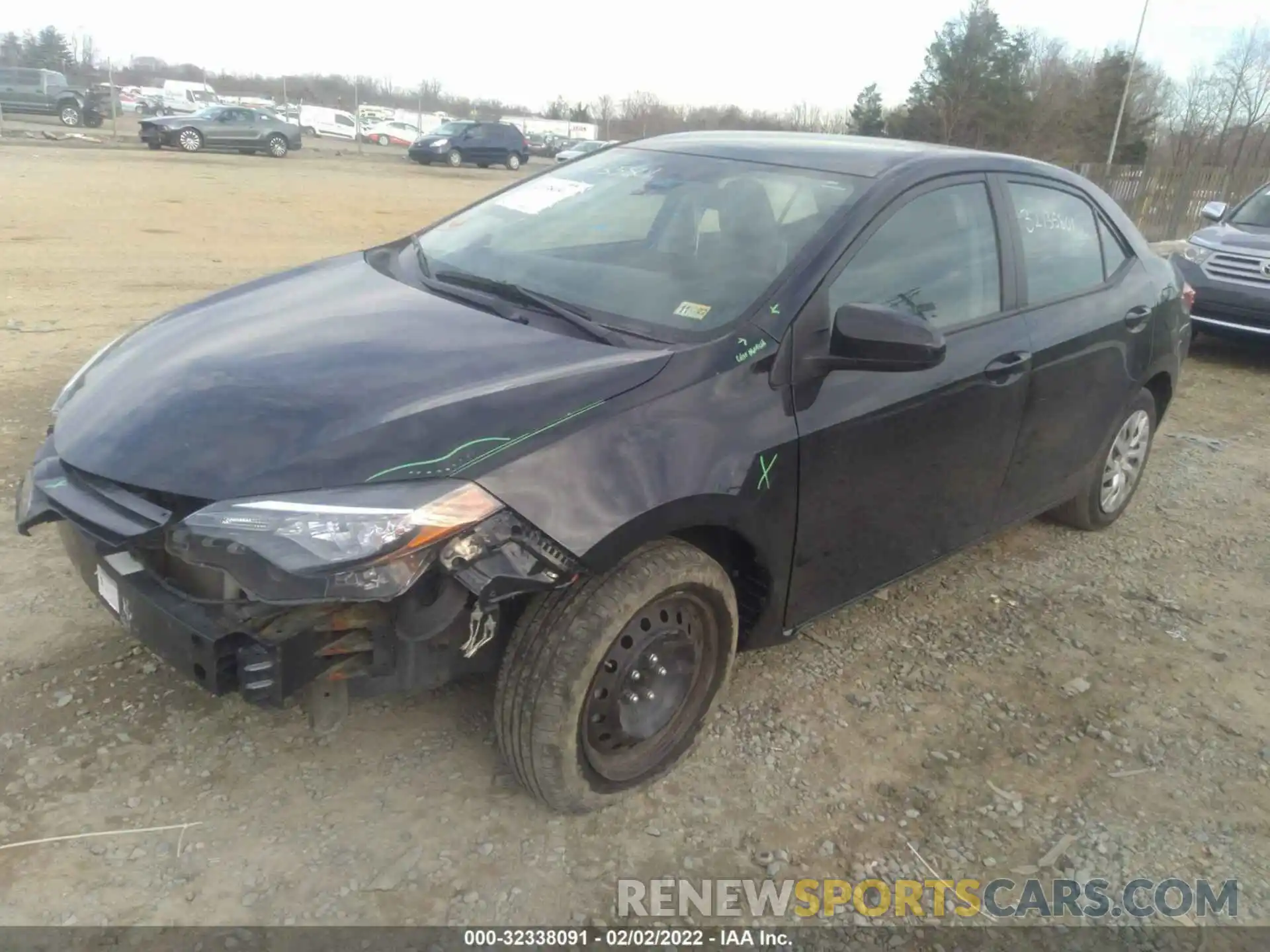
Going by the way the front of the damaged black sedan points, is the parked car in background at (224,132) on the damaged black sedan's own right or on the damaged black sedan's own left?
on the damaged black sedan's own right

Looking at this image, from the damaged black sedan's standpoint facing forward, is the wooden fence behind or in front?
behind

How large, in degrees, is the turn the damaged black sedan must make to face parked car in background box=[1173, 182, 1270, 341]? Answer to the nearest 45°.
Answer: approximately 180°

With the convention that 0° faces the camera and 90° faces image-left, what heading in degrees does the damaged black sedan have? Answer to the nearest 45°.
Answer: approximately 45°

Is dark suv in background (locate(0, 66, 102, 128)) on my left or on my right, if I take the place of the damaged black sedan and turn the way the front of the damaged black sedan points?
on my right
